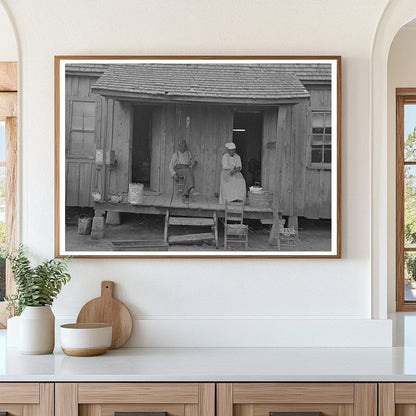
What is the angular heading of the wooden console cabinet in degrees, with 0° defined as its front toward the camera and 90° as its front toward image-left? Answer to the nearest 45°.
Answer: approximately 0°

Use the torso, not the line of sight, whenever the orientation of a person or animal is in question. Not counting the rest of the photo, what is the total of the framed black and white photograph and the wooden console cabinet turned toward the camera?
2

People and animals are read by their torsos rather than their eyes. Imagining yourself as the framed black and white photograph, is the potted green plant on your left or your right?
on your right
